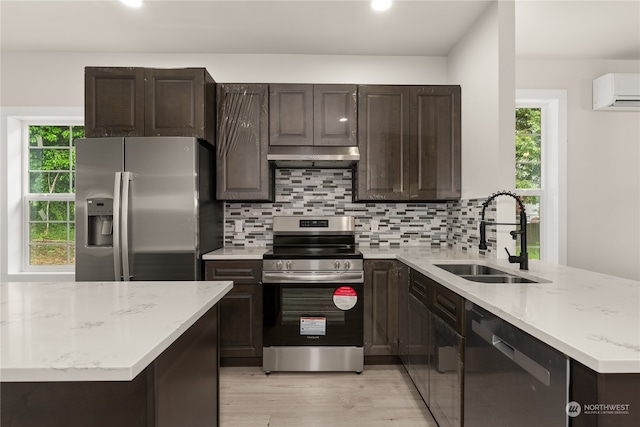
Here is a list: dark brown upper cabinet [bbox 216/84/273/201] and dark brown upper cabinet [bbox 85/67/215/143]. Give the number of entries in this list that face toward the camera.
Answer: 2

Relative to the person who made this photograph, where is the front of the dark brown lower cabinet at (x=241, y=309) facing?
facing the viewer

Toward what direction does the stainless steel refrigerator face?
toward the camera

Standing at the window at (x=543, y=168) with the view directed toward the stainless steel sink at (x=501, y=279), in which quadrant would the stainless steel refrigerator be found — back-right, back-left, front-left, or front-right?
front-right

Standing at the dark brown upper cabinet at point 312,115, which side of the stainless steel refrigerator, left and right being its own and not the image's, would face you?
left

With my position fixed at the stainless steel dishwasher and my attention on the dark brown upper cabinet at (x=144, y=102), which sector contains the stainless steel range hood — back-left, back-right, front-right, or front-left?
front-right

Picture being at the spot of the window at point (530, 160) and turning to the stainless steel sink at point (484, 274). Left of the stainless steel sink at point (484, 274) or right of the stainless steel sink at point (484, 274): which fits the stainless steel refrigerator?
right

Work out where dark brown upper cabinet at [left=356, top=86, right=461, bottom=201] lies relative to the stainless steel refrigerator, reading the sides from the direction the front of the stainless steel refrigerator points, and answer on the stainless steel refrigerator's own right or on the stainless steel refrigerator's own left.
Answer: on the stainless steel refrigerator's own left

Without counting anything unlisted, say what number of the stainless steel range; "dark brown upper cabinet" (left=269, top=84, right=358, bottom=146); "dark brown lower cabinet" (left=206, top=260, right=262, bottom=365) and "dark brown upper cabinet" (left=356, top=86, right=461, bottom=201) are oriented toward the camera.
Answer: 4

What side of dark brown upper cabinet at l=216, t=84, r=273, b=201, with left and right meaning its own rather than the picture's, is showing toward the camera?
front

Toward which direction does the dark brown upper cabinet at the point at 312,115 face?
toward the camera
